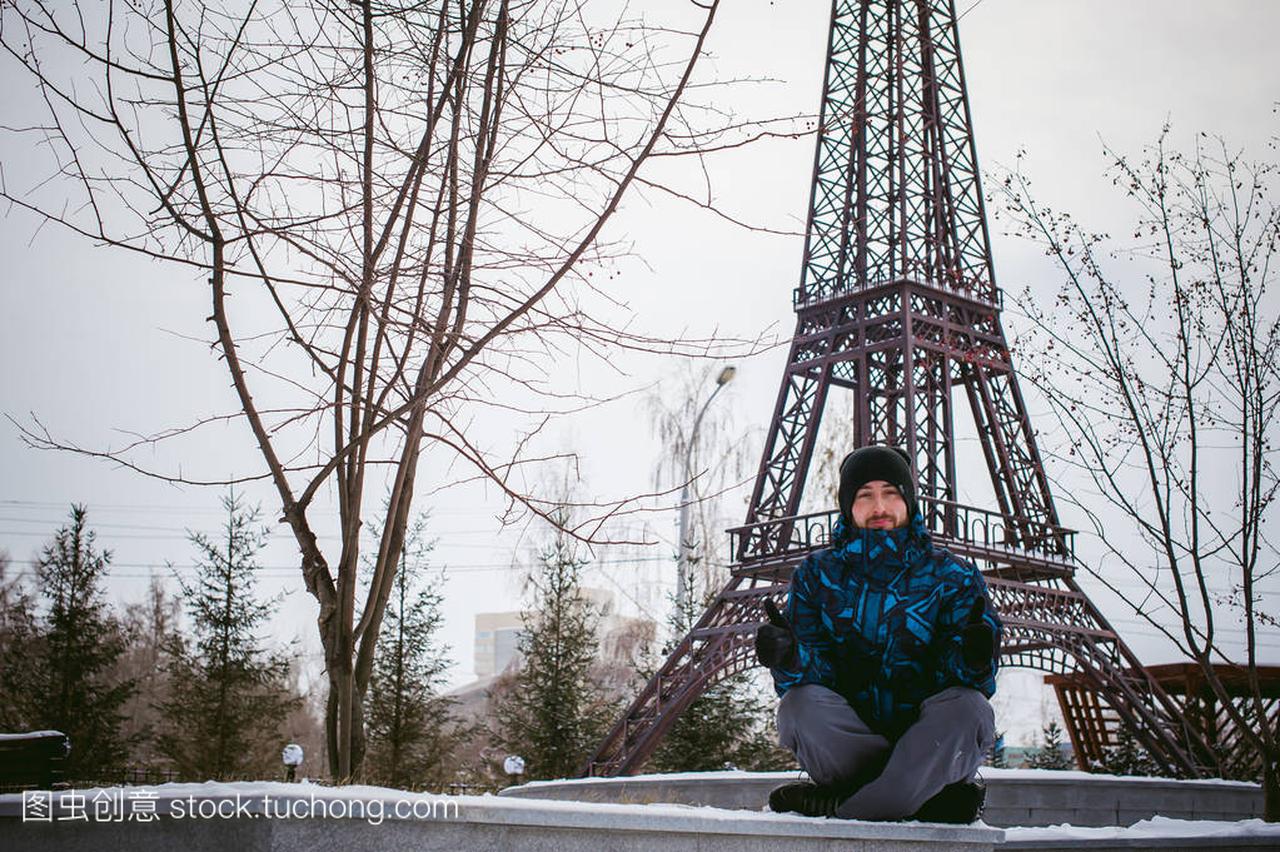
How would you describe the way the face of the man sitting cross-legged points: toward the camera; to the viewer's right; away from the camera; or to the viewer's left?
toward the camera

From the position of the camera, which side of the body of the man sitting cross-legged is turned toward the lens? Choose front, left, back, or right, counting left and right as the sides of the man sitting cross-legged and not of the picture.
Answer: front

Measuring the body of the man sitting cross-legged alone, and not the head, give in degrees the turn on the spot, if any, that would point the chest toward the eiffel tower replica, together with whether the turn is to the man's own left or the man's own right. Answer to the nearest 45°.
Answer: approximately 180°
